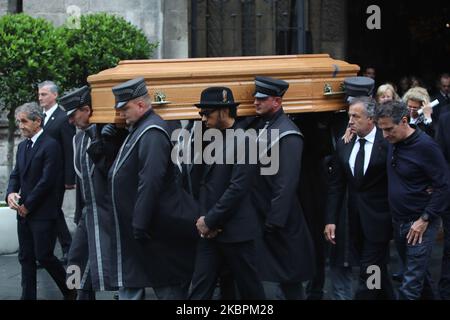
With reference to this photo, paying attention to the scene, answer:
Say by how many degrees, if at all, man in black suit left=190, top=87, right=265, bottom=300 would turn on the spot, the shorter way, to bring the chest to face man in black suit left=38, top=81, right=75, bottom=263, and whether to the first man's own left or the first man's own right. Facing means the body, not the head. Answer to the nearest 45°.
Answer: approximately 45° to the first man's own right

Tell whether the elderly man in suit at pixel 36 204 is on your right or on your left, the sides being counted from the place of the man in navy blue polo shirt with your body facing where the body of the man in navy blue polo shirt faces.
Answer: on your right

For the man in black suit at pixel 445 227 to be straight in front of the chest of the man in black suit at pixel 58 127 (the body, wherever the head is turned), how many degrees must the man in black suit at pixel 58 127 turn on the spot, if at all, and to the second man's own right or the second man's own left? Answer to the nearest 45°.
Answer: approximately 90° to the second man's own left

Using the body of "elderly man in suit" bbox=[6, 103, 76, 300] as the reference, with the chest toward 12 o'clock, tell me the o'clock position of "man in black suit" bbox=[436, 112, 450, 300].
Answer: The man in black suit is roughly at 8 o'clock from the elderly man in suit.

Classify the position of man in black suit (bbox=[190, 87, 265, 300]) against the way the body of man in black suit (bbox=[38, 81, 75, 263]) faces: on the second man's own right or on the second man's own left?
on the second man's own left

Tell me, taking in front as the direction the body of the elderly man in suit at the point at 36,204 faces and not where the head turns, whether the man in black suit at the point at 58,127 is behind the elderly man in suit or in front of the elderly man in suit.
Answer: behind
